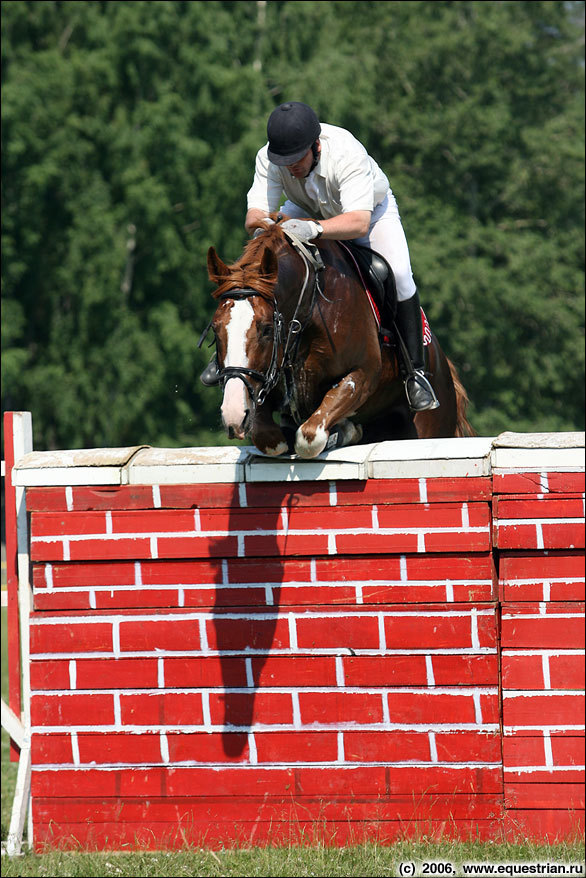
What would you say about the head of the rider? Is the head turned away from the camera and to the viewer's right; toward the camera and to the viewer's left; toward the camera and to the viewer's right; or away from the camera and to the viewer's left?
toward the camera and to the viewer's left

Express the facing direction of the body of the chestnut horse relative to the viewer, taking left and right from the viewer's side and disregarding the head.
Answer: facing the viewer and to the left of the viewer

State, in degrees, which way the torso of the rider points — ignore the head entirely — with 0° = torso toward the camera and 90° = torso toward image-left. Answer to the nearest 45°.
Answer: approximately 45°
